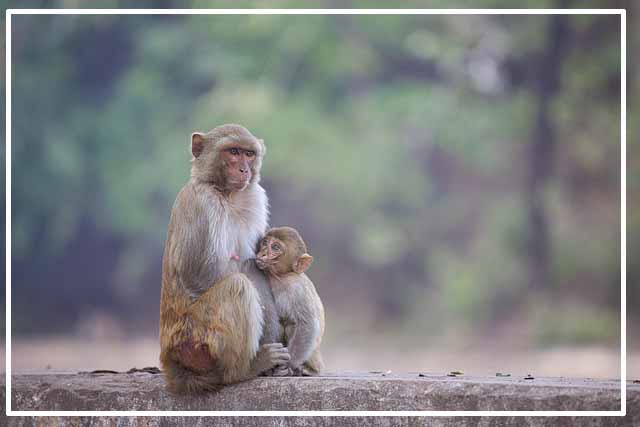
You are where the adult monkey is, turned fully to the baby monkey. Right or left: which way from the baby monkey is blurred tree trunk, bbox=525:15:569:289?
left

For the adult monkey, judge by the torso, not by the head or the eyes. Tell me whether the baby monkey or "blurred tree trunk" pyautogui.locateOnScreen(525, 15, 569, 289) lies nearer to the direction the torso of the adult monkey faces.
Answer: the baby monkey

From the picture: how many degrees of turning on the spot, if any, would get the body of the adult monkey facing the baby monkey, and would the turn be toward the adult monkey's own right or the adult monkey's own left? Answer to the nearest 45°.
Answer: approximately 45° to the adult monkey's own left

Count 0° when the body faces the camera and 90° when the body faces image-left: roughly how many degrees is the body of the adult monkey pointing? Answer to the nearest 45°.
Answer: approximately 315°

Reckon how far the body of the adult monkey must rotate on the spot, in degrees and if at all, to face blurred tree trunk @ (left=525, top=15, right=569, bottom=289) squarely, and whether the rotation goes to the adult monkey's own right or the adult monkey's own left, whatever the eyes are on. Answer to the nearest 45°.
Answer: approximately 90° to the adult monkey's own left
